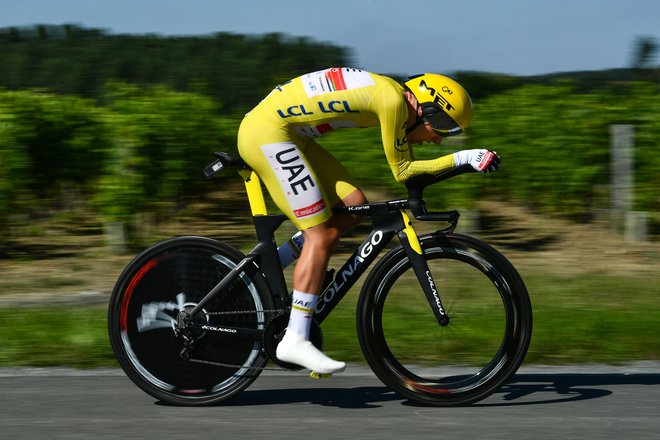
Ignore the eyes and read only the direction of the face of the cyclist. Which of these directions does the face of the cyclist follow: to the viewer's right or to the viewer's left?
to the viewer's right

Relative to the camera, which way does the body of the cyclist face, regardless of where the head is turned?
to the viewer's right

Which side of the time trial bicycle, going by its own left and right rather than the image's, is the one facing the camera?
right
